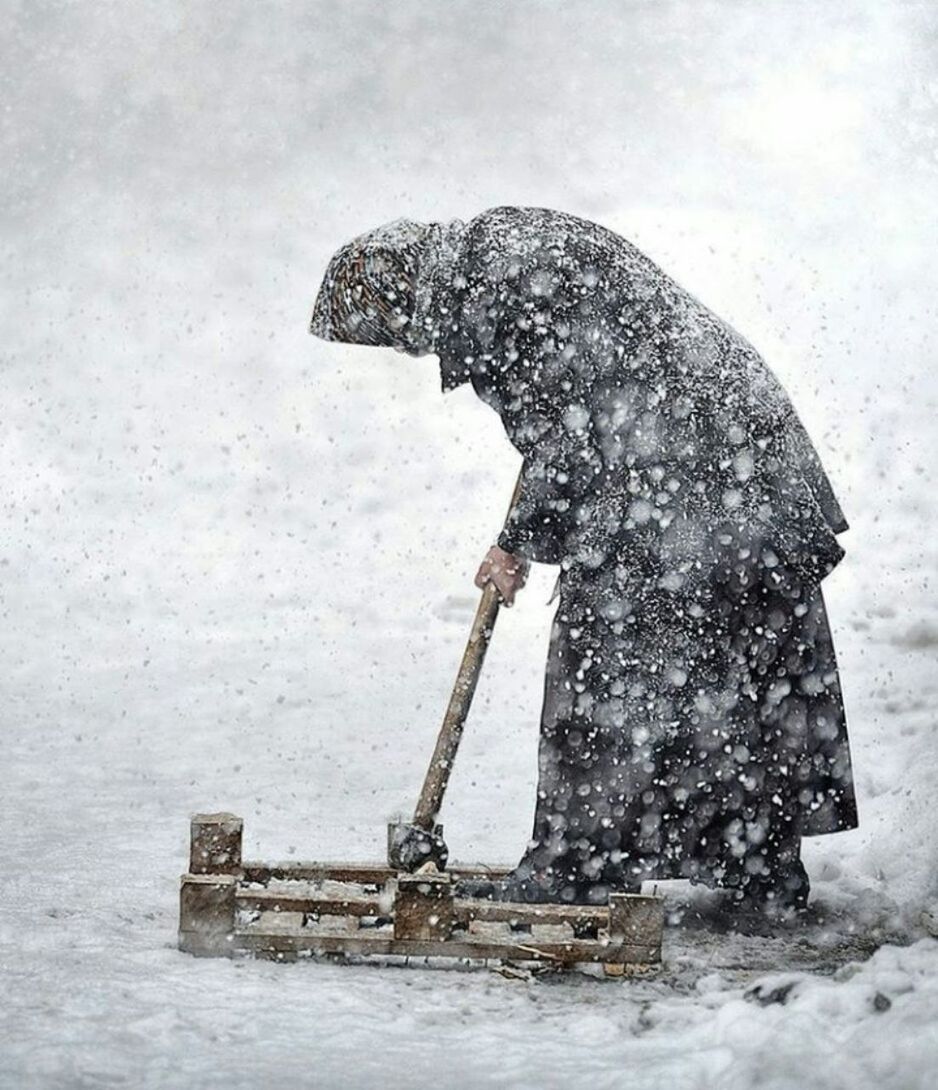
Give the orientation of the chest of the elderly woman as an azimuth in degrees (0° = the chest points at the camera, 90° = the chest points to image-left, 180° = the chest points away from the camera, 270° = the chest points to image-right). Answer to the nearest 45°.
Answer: approximately 90°

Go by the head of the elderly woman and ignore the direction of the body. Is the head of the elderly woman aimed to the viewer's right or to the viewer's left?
to the viewer's left
